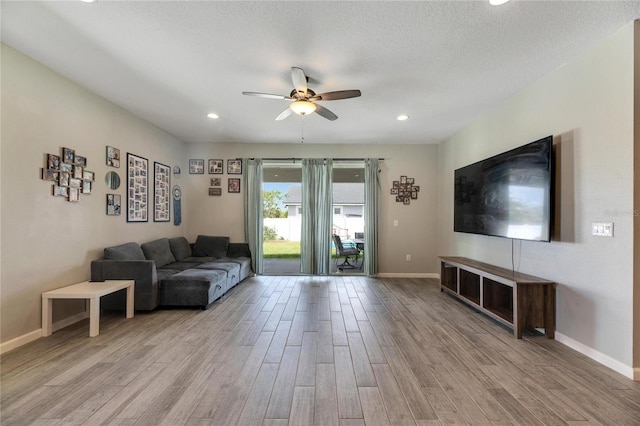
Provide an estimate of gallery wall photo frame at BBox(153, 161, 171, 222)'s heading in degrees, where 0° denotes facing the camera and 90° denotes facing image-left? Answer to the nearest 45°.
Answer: approximately 315°

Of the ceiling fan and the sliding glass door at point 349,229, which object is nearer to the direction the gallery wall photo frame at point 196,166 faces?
the ceiling fan

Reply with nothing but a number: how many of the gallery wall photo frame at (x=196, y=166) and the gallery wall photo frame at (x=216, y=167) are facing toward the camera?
2

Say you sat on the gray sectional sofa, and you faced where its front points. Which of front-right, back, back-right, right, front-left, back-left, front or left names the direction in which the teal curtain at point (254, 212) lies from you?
left

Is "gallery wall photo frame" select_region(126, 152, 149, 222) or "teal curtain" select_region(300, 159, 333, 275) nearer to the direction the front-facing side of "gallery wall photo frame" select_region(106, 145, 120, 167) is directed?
the teal curtain

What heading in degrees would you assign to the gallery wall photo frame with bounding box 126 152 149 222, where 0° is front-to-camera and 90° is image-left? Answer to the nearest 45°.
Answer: approximately 315°

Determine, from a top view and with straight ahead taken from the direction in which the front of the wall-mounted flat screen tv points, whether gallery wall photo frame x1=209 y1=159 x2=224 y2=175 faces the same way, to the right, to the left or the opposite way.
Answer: to the left

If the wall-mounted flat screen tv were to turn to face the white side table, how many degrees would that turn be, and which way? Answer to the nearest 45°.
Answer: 0° — it already faces it

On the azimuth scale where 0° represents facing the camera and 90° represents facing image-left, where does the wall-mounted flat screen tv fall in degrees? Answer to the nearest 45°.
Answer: approximately 45°

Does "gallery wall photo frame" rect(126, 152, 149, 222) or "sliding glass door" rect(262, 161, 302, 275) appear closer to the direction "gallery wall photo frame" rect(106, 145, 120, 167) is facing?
the sliding glass door
